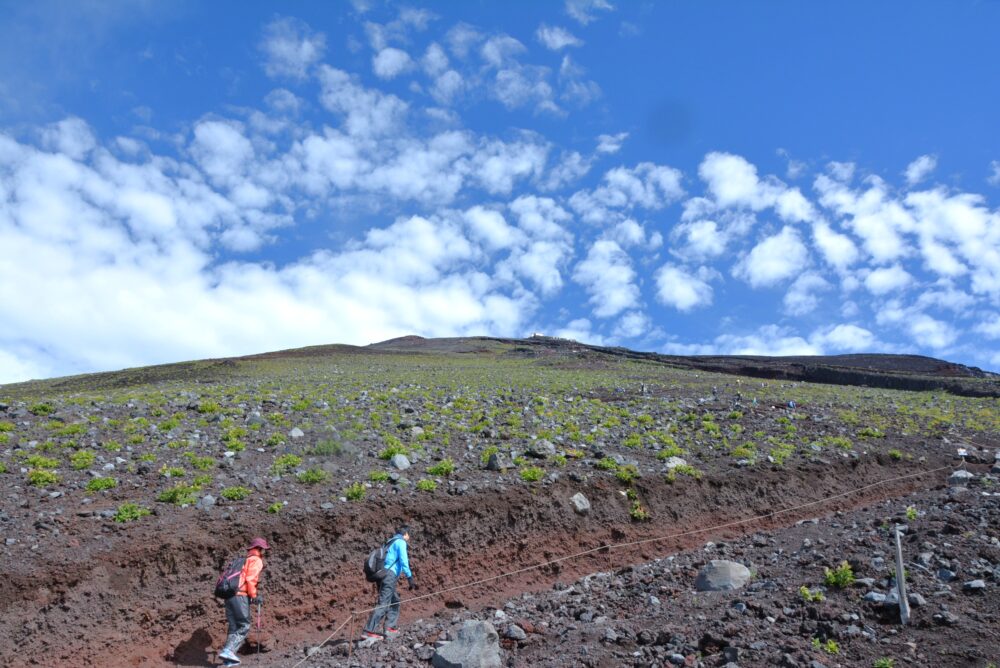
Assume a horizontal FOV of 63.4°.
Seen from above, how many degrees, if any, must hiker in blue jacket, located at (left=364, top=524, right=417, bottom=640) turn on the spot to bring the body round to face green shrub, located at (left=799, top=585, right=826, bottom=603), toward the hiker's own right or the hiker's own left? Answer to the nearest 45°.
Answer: approximately 45° to the hiker's own right

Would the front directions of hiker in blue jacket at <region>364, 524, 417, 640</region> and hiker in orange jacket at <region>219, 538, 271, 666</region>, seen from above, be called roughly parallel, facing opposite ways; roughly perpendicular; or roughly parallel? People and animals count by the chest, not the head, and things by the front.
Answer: roughly parallel

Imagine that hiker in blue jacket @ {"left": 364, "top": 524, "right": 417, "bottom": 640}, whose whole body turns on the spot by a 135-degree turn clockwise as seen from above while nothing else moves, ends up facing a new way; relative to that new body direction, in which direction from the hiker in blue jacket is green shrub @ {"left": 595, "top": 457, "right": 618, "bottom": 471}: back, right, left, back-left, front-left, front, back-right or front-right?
back

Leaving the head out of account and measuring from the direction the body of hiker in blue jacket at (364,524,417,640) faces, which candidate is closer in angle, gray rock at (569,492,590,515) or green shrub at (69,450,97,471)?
the gray rock

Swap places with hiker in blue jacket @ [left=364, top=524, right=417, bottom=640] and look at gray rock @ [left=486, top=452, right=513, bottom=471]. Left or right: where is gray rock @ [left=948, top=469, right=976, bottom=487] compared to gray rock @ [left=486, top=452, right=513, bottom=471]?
right

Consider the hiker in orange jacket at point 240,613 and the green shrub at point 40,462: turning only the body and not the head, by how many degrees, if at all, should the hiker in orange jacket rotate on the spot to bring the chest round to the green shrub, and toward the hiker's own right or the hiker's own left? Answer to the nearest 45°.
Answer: approximately 135° to the hiker's own left

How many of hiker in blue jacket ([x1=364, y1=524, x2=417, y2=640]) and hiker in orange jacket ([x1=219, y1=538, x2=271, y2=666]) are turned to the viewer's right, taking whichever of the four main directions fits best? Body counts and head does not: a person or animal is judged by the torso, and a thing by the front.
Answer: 2

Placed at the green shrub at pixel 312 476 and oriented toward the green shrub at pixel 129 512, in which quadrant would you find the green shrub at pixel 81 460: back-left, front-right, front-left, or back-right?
front-right

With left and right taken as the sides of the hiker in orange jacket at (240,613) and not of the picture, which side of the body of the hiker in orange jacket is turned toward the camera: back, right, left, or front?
right

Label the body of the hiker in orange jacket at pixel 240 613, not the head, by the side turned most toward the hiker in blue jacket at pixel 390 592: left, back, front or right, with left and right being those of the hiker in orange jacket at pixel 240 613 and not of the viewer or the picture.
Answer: front

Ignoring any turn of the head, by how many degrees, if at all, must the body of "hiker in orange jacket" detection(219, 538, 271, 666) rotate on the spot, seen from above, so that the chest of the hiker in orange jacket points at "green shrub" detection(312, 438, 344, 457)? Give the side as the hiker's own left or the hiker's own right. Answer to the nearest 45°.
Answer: approximately 90° to the hiker's own left

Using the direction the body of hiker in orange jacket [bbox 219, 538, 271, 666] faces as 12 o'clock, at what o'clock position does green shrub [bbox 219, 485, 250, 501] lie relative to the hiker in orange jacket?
The green shrub is roughly at 9 o'clock from the hiker in orange jacket.

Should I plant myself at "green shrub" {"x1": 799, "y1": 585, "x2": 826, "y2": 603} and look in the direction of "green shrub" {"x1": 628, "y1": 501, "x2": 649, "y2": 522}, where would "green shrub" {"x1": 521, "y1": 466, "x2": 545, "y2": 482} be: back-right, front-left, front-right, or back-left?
front-left

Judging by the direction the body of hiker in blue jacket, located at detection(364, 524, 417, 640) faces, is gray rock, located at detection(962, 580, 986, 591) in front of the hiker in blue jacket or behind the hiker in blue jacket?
in front

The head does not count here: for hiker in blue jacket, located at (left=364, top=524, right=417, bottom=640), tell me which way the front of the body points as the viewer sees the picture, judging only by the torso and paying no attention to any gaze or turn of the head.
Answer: to the viewer's right
